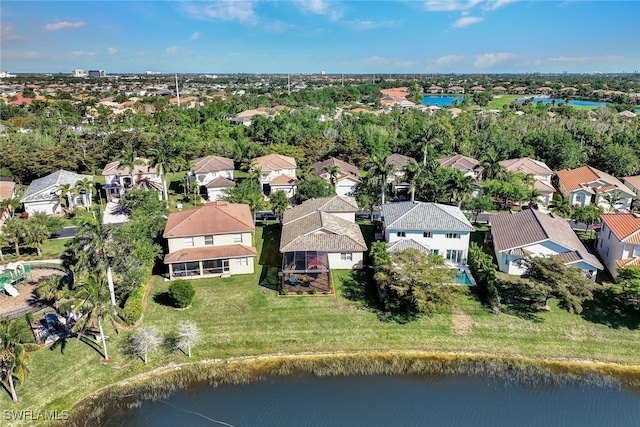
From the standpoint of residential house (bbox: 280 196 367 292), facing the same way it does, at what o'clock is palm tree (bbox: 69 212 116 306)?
The palm tree is roughly at 8 o'clock from the residential house.

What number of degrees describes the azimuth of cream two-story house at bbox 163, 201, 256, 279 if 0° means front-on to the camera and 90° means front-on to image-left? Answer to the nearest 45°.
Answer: approximately 180°

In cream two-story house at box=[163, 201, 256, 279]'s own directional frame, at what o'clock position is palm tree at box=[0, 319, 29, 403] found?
The palm tree is roughly at 7 o'clock from the cream two-story house.

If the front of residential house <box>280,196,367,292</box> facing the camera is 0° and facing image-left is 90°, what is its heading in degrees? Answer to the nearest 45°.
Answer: approximately 180°

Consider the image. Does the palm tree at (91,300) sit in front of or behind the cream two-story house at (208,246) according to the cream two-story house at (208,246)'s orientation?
behind

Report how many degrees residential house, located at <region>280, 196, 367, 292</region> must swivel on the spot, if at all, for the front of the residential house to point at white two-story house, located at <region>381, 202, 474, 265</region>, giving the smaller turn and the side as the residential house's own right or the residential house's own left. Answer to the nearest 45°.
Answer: approximately 90° to the residential house's own right

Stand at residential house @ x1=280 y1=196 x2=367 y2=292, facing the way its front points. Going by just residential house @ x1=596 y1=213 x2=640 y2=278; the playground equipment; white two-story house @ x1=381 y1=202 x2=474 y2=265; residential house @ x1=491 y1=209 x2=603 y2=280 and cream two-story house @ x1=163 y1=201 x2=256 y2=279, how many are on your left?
2

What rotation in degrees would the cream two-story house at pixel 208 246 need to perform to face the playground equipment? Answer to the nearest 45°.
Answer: approximately 90° to its left

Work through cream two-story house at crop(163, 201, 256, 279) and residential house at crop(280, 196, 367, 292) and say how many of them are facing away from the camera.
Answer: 2

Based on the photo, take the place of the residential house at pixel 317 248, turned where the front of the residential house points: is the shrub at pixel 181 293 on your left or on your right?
on your left

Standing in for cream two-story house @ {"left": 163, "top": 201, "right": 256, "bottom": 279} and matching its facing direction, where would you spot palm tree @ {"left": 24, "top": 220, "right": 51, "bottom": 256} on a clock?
The palm tree is roughly at 10 o'clock from the cream two-story house.

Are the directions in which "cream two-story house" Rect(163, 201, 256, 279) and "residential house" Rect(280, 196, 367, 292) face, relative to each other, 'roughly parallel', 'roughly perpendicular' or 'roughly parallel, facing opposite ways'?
roughly parallel

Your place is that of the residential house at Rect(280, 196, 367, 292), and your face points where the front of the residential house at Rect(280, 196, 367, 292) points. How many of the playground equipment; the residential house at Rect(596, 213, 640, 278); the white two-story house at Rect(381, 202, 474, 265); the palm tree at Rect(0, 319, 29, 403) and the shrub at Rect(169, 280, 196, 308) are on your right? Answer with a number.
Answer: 2

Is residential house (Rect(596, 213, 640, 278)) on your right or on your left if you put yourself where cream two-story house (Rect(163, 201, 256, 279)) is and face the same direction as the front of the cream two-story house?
on your right
